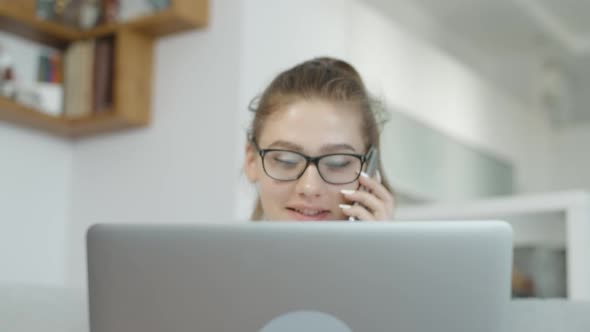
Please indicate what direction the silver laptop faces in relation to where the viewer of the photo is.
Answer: facing away from the viewer

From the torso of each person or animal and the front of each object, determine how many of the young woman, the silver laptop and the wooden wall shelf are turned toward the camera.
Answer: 2

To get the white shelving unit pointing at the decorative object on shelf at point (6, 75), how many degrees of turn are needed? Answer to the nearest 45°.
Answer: approximately 45° to its right

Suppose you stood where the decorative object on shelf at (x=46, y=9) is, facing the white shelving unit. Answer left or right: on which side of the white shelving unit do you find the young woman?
right

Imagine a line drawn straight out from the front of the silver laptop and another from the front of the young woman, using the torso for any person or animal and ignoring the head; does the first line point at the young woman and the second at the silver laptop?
yes

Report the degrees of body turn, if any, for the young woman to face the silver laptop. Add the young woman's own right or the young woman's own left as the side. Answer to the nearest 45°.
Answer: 0° — they already face it

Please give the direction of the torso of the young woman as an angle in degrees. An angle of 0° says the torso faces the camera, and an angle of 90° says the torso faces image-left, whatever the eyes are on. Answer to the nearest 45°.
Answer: approximately 0°
